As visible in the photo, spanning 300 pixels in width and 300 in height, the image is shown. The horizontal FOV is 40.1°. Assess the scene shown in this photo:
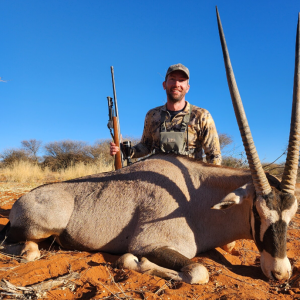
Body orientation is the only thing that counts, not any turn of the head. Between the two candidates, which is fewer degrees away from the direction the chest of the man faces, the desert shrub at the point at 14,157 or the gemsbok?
the gemsbok

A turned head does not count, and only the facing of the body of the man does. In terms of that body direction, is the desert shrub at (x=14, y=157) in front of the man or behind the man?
behind

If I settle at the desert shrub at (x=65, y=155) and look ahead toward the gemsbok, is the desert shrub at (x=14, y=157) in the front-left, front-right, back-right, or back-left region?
back-right

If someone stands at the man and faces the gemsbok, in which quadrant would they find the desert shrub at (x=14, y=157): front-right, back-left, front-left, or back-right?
back-right

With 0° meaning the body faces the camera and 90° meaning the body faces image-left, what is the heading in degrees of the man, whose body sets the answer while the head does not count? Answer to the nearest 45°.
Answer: approximately 0°

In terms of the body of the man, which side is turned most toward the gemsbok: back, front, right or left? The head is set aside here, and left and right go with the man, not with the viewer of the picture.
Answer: front

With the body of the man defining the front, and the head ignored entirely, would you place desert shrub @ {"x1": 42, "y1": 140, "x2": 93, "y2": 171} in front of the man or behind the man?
behind

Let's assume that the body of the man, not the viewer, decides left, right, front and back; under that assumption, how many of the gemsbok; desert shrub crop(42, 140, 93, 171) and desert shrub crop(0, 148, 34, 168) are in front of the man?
1
